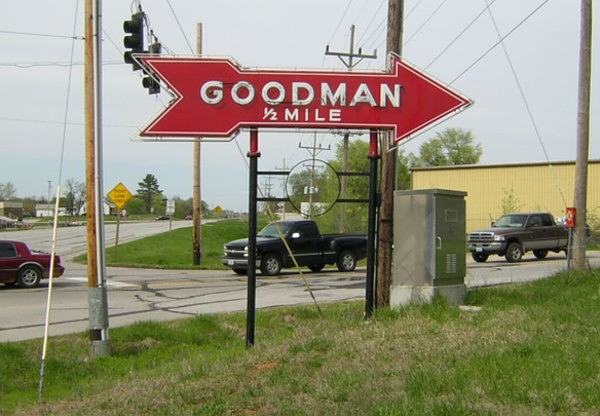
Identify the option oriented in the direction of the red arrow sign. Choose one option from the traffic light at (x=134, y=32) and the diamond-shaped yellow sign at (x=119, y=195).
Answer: the diamond-shaped yellow sign

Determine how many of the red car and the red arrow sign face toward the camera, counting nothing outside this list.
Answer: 1

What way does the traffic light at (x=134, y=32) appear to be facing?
to the viewer's left

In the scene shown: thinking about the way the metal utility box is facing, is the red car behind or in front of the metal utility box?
behind

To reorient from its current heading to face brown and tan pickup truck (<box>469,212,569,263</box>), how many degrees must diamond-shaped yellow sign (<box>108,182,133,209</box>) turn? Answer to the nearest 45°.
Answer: approximately 45° to its left

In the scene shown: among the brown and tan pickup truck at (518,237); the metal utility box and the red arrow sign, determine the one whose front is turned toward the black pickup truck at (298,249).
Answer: the brown and tan pickup truck at (518,237)

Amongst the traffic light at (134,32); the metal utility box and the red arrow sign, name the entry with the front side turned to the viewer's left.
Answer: the traffic light

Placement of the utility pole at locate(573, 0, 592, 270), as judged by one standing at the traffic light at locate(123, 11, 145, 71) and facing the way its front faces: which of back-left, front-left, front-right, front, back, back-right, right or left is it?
back

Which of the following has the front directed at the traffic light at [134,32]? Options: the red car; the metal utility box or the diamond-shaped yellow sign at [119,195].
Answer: the diamond-shaped yellow sign

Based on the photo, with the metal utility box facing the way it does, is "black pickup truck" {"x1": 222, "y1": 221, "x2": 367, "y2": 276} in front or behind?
behind
